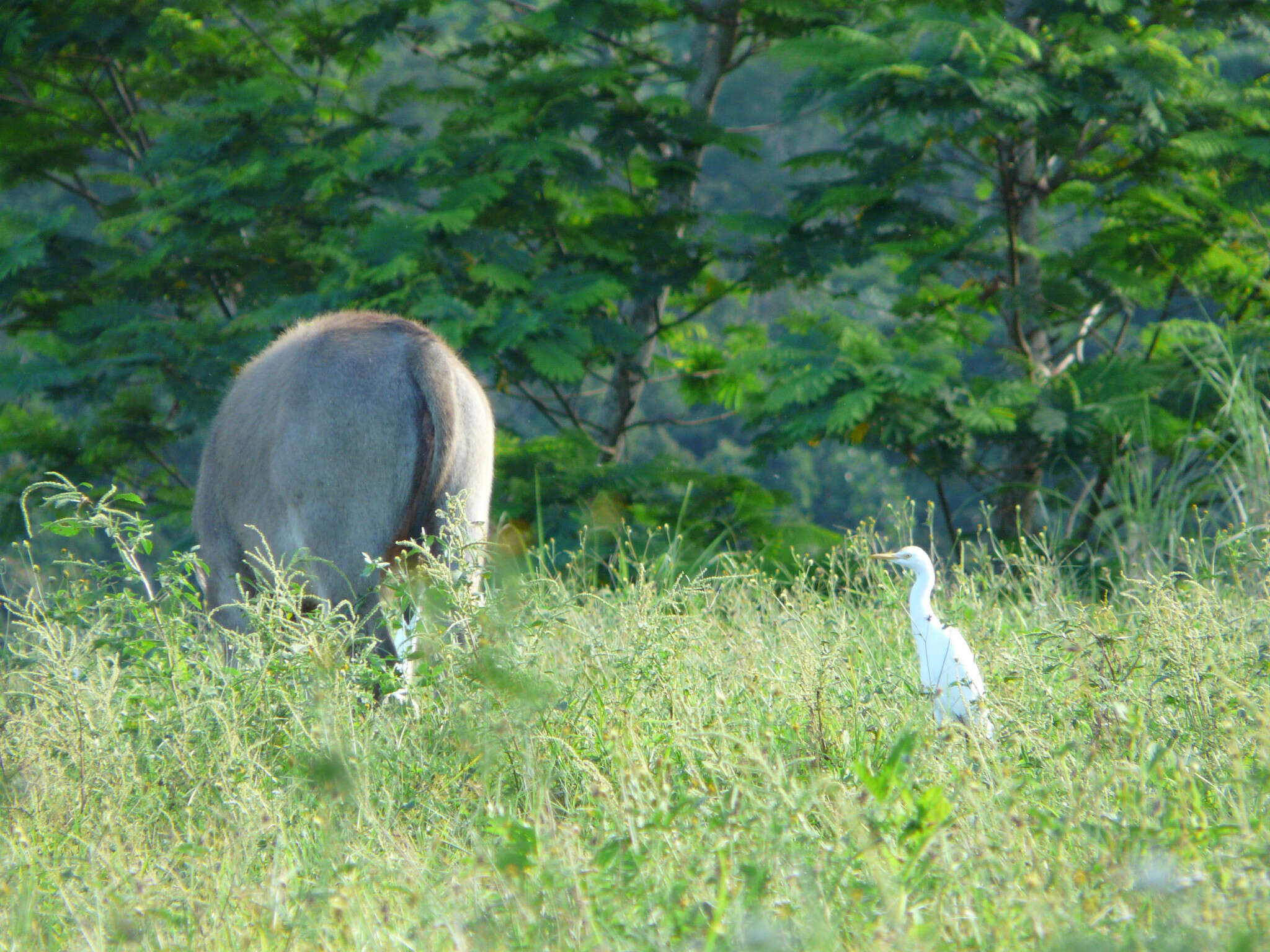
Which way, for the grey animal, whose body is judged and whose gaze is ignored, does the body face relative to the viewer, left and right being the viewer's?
facing away from the viewer and to the left of the viewer

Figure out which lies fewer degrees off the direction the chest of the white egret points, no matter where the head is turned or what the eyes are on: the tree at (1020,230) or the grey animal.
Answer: the grey animal

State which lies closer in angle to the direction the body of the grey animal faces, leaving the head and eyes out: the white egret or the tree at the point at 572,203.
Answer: the tree

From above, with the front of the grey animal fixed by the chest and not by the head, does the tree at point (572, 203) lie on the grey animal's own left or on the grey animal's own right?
on the grey animal's own right

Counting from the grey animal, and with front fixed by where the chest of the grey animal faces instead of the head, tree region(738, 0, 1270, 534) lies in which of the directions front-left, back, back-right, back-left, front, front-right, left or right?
right

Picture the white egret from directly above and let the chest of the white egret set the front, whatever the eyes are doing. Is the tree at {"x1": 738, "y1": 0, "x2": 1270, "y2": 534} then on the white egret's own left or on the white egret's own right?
on the white egret's own right

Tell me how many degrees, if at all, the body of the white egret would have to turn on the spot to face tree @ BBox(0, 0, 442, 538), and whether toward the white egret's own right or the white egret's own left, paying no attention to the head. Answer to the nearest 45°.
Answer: approximately 45° to the white egret's own right

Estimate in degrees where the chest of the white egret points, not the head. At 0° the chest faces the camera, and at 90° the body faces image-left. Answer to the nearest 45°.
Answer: approximately 90°
